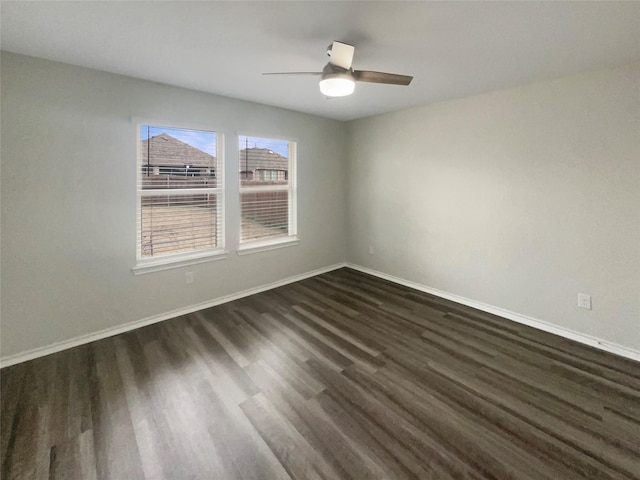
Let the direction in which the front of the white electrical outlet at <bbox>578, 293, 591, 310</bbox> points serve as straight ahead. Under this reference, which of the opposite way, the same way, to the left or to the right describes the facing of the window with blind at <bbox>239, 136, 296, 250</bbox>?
to the left

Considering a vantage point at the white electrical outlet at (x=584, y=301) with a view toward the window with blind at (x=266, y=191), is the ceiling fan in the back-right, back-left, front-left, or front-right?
front-left

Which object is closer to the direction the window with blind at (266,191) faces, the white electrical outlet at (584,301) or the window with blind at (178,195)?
the white electrical outlet

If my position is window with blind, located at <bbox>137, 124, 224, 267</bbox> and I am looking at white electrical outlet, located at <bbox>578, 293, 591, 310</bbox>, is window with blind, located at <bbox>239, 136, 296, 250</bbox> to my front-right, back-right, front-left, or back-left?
front-left

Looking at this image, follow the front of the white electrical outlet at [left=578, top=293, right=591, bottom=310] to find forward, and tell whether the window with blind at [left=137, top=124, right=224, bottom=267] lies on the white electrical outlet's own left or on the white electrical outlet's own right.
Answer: on the white electrical outlet's own right

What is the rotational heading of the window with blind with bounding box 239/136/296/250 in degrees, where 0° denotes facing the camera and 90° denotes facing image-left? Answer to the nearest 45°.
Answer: approximately 315°

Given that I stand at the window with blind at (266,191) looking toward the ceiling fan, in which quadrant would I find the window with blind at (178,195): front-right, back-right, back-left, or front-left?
front-right

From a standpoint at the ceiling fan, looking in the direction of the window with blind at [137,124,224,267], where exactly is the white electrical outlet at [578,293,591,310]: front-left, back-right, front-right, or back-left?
back-right

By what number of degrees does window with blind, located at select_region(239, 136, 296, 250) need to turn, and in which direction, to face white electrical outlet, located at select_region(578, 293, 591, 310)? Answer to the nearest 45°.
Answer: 0° — it already faces it

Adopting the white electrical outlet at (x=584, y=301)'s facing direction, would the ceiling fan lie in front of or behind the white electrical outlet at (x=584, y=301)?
in front

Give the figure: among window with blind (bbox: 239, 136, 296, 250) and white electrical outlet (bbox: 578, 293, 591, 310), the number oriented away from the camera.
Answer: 0

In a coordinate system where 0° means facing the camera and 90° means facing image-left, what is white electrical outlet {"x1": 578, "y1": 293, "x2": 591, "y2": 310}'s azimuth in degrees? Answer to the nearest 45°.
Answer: approximately 0°

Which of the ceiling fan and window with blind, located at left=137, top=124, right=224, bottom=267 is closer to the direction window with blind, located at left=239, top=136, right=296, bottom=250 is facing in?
the ceiling fan

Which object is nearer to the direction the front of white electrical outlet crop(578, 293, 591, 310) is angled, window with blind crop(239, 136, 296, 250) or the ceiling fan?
the ceiling fan
